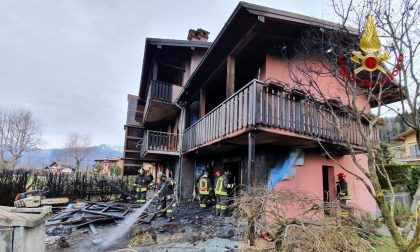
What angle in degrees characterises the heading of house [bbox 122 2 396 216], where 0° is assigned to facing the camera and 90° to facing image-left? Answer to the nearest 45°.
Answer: approximately 45°

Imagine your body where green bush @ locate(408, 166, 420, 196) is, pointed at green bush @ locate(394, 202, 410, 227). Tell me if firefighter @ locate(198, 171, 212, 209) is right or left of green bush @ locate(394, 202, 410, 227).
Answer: right

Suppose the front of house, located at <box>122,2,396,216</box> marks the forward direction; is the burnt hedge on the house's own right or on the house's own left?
on the house's own right
